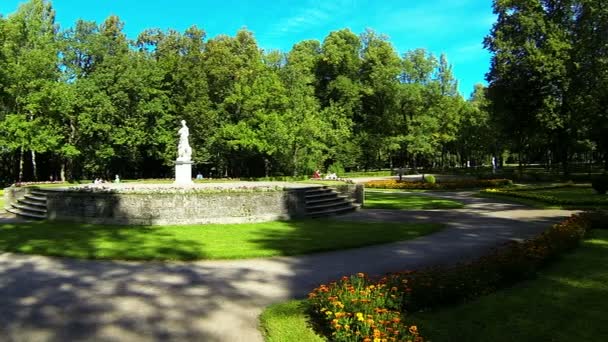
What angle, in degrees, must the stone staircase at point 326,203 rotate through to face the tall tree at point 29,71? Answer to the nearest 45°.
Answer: approximately 180°

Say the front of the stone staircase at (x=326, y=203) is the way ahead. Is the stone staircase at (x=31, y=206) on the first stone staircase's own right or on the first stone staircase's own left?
on the first stone staircase's own right

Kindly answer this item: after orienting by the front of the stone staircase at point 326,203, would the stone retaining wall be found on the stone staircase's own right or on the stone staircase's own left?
on the stone staircase's own right

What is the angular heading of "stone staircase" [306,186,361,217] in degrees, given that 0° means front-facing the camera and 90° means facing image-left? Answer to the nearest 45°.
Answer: approximately 315°

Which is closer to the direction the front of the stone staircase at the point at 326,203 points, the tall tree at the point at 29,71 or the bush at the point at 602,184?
the bush

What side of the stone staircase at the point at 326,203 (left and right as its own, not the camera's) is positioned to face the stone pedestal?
back
